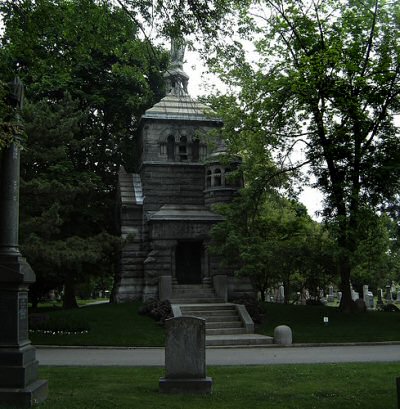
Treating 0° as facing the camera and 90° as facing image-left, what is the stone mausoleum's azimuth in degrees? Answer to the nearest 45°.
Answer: approximately 0°

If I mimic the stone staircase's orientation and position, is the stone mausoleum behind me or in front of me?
behind

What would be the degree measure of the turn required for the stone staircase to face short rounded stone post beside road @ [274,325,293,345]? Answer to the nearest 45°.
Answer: approximately 45° to its left

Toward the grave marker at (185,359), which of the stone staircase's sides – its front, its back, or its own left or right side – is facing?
front

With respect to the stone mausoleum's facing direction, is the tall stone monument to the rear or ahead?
ahead

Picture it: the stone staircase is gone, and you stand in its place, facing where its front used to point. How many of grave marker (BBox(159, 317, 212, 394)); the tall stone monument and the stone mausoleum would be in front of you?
2

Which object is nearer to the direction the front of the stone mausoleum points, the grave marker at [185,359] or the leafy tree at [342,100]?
the grave marker

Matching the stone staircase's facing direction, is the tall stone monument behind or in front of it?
in front

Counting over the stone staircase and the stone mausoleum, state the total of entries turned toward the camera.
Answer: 2

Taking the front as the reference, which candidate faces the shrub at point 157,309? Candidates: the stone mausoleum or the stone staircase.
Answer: the stone mausoleum

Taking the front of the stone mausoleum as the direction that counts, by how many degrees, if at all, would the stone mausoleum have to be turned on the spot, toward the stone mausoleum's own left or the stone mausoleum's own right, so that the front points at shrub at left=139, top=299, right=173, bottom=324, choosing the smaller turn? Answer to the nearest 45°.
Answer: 0° — it already faces it

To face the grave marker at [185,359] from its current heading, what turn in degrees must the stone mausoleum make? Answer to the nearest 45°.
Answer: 0° — it already faces it

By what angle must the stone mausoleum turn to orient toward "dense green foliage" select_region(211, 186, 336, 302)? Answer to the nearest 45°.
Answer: approximately 45° to its left

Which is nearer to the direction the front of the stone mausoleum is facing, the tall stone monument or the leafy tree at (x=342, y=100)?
the tall stone monument
